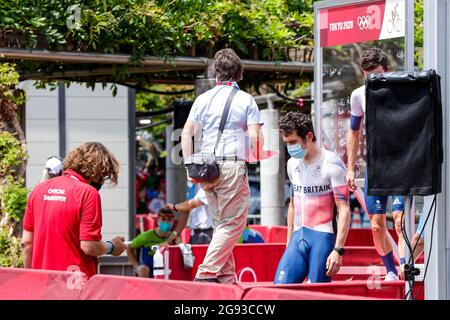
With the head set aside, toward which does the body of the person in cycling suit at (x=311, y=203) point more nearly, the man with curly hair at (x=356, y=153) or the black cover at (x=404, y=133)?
the black cover

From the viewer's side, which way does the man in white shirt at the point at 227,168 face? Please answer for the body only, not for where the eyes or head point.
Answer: away from the camera

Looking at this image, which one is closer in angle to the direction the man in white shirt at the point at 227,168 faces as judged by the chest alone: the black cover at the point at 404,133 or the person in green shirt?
the person in green shirt

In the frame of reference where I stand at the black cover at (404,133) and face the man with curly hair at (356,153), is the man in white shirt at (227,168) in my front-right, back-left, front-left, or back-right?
front-left

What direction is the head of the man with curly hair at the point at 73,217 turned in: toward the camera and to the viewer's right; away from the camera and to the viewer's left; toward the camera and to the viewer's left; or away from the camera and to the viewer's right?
away from the camera and to the viewer's right

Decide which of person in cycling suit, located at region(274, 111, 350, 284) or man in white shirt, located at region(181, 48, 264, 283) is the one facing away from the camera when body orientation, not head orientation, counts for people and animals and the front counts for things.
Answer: man in white shirt, located at region(181, 48, 264, 283)

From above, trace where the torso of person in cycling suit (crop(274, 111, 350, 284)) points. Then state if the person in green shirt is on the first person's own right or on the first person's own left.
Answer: on the first person's own right

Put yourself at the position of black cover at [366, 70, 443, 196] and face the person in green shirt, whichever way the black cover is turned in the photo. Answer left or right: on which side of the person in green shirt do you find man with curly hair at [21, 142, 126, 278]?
left

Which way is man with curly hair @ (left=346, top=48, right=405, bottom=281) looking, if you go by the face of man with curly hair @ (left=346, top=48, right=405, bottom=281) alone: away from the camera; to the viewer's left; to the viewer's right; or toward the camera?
toward the camera

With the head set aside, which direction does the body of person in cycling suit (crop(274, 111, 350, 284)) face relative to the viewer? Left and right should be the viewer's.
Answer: facing the viewer and to the left of the viewer

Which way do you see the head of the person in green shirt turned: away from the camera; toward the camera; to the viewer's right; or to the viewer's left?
toward the camera

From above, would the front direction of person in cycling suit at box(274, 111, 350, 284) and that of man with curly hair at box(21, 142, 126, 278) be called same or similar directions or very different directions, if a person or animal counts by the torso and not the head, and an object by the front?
very different directions

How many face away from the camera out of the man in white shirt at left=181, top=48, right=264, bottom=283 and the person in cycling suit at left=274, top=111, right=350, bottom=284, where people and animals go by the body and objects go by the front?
1
